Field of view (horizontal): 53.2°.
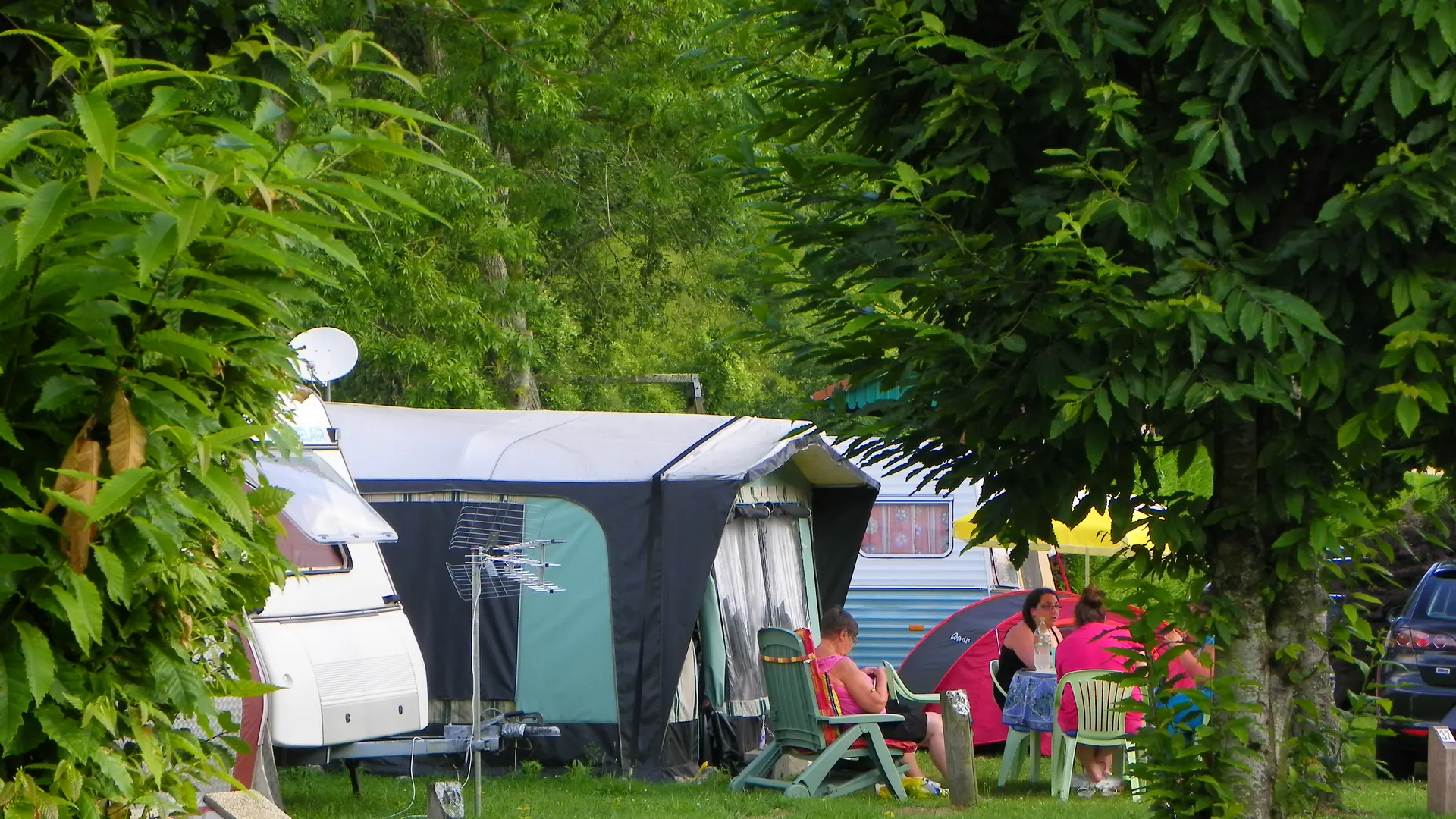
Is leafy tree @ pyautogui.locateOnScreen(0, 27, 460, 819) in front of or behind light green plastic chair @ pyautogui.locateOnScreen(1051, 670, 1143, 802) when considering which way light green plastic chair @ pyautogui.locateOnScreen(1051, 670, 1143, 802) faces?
behind

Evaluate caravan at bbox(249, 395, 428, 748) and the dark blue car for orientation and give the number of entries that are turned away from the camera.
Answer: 1

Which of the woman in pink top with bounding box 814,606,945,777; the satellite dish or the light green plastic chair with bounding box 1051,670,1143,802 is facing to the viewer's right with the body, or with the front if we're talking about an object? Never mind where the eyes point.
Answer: the woman in pink top

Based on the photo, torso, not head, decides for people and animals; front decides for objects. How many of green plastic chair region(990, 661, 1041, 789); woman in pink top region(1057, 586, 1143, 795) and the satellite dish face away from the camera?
1

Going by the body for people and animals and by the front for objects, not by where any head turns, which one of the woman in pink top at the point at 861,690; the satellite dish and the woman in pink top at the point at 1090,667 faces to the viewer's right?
the woman in pink top at the point at 861,690

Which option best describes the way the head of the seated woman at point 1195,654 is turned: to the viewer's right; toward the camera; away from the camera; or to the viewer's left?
to the viewer's left

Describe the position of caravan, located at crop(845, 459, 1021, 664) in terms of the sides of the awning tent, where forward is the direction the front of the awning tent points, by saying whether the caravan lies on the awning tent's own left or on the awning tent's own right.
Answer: on the awning tent's own left

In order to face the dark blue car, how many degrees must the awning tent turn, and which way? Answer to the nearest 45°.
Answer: approximately 45° to its left

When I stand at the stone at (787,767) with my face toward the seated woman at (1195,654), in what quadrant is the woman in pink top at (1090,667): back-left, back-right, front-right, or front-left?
front-left

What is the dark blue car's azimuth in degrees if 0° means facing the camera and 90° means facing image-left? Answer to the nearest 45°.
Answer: approximately 180°

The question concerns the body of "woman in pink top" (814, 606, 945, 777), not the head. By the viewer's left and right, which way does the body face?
facing to the right of the viewer

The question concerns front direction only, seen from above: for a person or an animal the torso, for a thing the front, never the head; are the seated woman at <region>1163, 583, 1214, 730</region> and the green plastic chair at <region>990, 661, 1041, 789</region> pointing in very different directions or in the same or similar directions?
very different directions

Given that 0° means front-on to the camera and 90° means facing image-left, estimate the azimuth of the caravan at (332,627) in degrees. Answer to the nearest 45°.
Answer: approximately 315°
